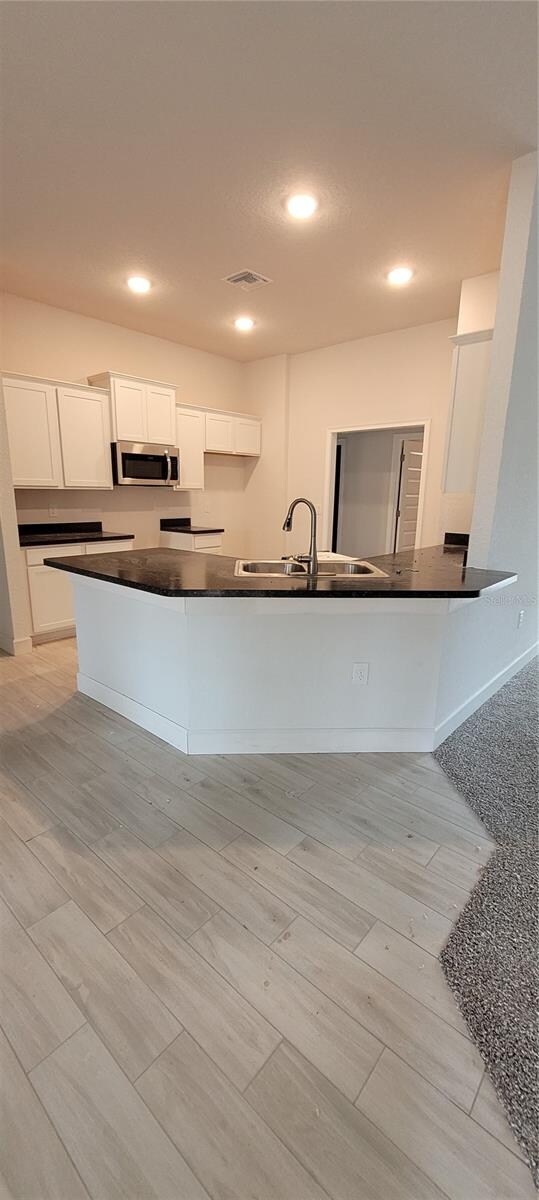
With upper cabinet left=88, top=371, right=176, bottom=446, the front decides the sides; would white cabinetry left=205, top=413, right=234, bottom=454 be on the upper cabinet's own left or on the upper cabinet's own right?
on the upper cabinet's own left

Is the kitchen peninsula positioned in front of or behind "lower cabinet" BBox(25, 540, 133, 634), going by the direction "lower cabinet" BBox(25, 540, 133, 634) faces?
in front

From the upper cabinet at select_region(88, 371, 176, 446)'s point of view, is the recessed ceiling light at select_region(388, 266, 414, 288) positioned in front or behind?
in front

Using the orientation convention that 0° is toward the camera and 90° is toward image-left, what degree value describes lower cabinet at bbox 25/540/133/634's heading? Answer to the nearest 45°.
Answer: approximately 315°
